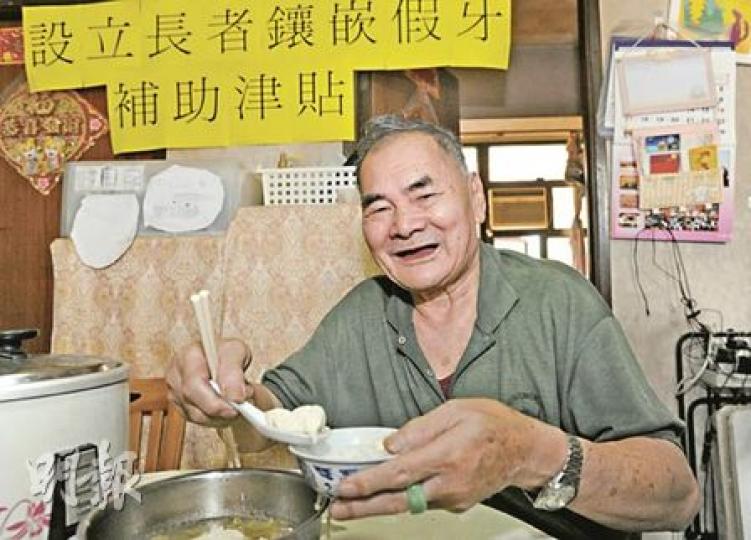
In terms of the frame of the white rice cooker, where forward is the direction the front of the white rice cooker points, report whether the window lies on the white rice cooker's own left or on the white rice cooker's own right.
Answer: on the white rice cooker's own left

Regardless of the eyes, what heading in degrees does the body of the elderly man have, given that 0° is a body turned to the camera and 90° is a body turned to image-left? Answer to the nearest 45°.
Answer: approximately 45°

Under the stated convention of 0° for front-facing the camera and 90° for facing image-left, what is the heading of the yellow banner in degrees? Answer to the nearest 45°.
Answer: approximately 0°

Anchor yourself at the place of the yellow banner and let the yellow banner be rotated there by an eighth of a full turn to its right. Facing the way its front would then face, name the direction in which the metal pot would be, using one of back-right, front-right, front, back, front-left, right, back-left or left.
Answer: front-left

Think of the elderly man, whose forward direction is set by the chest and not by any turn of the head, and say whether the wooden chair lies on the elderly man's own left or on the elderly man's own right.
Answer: on the elderly man's own right

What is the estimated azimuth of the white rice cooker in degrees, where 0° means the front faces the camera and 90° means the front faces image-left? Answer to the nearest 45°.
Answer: approximately 315°

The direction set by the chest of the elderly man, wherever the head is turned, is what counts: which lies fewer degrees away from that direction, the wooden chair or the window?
the wooden chair

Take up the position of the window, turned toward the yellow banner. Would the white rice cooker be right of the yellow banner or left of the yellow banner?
left

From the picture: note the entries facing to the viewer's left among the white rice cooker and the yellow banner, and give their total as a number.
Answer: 0

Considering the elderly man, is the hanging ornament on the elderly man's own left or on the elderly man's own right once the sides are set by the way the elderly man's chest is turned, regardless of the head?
on the elderly man's own right

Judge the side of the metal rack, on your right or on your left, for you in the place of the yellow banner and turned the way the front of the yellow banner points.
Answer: on your left
